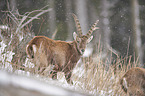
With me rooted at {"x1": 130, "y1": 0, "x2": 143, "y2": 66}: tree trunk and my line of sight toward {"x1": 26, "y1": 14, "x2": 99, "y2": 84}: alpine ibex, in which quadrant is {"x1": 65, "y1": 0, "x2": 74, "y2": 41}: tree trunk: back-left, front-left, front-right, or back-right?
front-right

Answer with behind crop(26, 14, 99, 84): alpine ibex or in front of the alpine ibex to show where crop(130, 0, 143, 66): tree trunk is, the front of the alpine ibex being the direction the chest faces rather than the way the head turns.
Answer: in front

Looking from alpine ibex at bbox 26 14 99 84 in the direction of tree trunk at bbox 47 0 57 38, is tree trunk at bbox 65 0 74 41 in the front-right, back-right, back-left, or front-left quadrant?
front-right

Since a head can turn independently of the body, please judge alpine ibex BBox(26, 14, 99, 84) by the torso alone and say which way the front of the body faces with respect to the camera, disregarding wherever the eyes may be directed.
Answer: to the viewer's right
